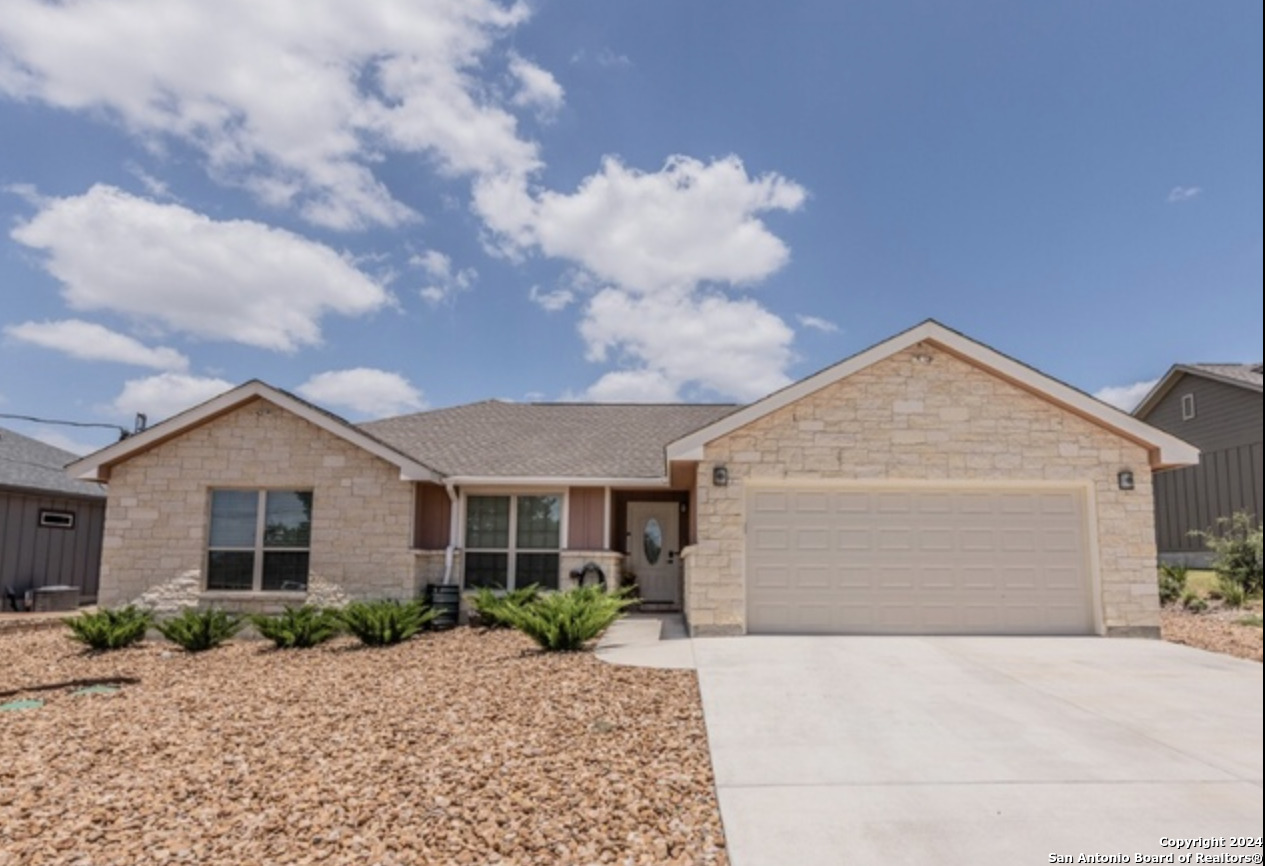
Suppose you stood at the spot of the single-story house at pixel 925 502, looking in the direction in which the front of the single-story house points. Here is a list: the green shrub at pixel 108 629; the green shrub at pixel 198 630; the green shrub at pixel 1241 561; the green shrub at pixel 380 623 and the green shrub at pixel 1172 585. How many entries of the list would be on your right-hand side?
3

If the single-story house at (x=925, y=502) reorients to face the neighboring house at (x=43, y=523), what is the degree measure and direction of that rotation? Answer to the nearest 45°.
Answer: approximately 135° to its right

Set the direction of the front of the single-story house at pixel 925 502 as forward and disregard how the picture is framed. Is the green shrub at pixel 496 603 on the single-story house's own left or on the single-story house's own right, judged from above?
on the single-story house's own right

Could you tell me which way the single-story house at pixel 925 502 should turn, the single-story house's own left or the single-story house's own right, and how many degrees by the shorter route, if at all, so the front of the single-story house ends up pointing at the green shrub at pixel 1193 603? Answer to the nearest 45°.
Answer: approximately 135° to the single-story house's own left

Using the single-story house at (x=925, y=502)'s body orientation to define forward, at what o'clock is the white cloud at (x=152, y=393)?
The white cloud is roughly at 4 o'clock from the single-story house.

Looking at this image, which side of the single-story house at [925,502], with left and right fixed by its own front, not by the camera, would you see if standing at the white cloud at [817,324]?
back

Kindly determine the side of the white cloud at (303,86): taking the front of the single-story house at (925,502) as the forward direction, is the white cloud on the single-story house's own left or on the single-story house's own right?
on the single-story house's own right

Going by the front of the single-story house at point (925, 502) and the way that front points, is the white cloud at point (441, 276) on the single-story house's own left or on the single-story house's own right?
on the single-story house's own right

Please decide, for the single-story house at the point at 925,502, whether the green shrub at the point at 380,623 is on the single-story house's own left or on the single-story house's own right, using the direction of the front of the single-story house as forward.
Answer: on the single-story house's own right

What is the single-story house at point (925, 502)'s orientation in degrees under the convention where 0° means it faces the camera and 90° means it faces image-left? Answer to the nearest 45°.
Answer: approximately 0°

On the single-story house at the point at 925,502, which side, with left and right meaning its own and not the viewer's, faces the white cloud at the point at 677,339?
back
